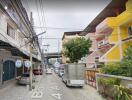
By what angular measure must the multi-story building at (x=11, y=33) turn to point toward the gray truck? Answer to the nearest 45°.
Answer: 0° — it already faces it

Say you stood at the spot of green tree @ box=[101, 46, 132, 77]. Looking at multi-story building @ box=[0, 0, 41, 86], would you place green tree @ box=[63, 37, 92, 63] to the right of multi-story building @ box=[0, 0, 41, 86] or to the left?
right

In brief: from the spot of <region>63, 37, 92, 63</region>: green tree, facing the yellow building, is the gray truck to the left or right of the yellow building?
right

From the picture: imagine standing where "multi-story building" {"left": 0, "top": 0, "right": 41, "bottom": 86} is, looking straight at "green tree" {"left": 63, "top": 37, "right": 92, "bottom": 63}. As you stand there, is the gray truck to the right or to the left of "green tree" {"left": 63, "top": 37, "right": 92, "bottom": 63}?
right

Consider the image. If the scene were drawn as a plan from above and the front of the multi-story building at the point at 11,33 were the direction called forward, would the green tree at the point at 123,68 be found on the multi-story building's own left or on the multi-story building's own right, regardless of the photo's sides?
on the multi-story building's own right

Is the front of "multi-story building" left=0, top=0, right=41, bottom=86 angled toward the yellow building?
yes

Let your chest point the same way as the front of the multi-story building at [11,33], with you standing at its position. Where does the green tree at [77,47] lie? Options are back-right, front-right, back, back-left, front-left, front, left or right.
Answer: front-left

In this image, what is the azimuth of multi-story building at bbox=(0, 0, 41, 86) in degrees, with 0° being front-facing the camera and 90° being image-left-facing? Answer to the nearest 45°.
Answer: approximately 270°

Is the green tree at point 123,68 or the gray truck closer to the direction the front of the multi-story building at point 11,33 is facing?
the gray truck
